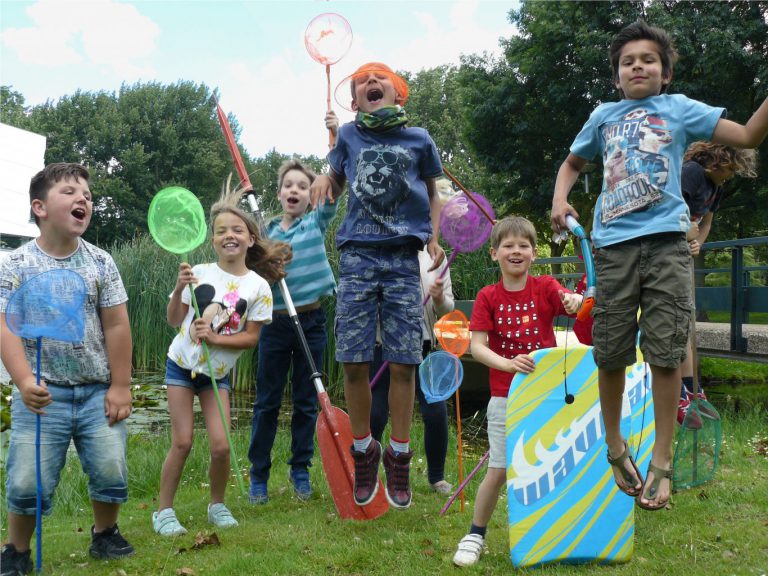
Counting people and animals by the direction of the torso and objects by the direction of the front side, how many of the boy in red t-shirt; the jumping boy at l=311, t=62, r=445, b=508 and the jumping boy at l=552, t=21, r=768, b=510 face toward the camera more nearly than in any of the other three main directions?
3

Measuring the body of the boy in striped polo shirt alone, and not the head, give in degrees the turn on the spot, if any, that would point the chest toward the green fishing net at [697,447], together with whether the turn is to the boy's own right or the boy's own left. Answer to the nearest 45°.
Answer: approximately 90° to the boy's own left

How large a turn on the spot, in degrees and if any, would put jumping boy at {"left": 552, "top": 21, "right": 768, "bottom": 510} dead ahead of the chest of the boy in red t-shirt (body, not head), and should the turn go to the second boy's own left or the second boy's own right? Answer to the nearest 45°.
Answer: approximately 45° to the second boy's own left

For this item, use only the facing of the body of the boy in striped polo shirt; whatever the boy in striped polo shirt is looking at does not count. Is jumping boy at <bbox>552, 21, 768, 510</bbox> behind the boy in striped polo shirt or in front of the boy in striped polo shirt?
in front

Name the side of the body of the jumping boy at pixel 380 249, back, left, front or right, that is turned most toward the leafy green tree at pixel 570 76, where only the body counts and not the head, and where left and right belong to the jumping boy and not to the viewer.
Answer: back

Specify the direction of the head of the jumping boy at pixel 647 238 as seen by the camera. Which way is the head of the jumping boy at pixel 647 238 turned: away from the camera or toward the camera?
toward the camera

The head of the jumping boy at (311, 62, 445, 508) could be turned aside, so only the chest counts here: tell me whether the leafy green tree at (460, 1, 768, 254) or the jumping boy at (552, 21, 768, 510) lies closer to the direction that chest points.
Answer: the jumping boy

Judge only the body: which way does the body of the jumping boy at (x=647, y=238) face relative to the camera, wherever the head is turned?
toward the camera

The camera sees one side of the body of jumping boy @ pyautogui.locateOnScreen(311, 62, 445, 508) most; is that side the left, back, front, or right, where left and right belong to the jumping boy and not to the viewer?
front

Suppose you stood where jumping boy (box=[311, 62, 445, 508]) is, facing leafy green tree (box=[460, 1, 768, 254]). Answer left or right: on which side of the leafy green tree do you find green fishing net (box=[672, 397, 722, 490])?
right

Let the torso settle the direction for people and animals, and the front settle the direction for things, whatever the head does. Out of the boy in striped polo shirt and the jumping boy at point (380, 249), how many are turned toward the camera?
2

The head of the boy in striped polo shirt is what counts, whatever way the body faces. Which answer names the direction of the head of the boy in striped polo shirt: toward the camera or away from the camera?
toward the camera

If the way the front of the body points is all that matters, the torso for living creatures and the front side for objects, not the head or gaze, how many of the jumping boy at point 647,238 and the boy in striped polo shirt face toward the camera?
2

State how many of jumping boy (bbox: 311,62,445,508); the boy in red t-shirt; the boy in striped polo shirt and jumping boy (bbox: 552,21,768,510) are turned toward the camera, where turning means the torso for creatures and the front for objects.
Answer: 4

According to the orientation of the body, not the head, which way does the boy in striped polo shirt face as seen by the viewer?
toward the camera
